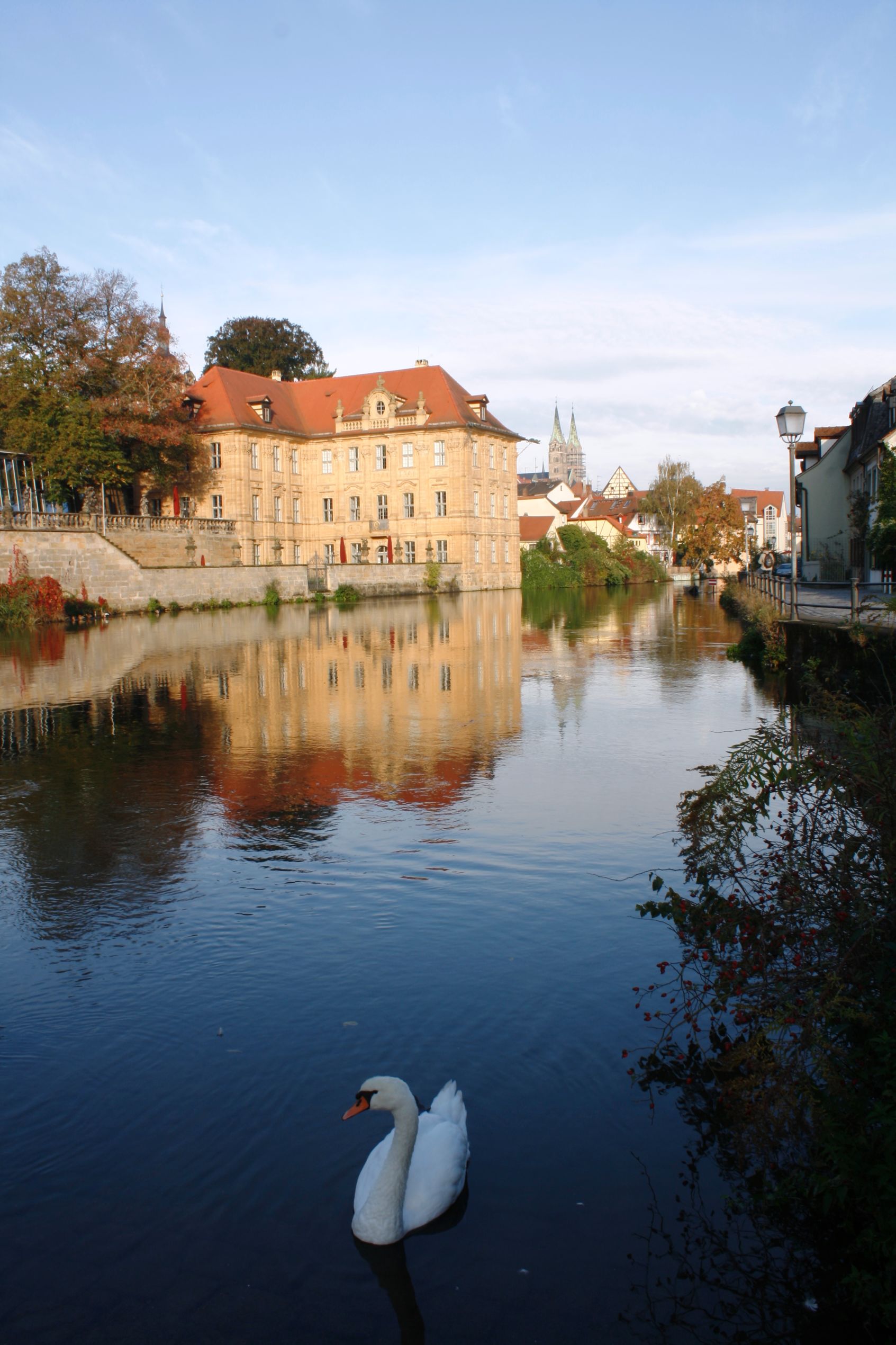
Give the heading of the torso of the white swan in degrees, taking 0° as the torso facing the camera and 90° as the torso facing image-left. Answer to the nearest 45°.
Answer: approximately 45°

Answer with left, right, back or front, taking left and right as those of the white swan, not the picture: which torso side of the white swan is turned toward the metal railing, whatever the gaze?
back

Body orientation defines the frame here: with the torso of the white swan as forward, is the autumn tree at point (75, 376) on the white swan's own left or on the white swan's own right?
on the white swan's own right

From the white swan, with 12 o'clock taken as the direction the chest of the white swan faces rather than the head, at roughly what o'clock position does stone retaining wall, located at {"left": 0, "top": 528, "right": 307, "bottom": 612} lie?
The stone retaining wall is roughly at 4 o'clock from the white swan.

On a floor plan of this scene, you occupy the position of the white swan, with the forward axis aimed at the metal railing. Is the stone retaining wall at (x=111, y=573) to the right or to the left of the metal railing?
left
